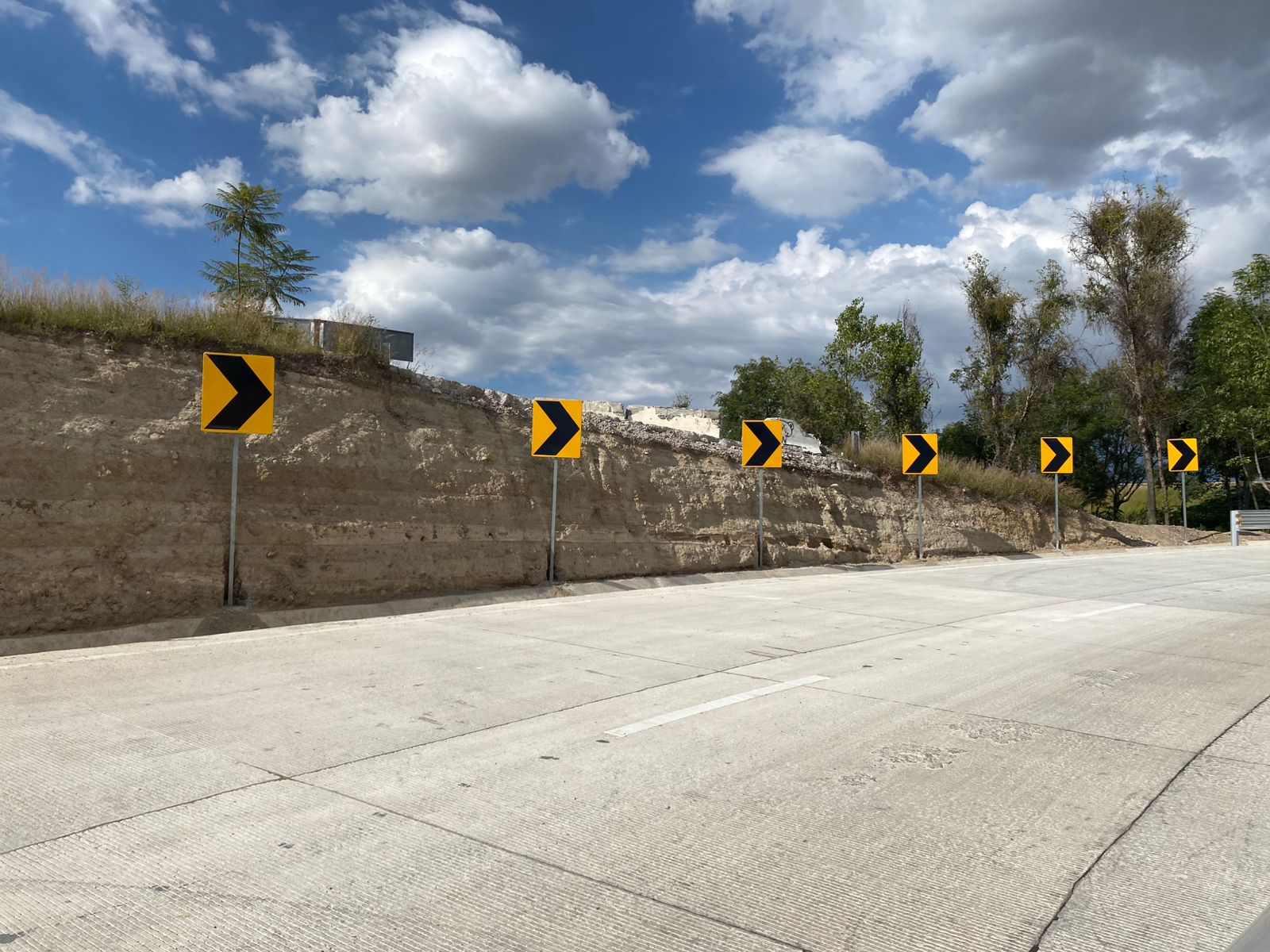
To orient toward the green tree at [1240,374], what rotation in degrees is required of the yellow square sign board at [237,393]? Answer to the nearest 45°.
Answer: approximately 90° to its left

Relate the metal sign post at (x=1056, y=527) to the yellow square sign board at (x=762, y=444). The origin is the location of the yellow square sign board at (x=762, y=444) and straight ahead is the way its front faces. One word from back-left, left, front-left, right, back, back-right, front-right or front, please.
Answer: back-left

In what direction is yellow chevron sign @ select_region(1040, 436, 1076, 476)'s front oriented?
toward the camera

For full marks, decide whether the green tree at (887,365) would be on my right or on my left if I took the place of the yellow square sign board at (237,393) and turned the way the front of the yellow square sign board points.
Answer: on my left

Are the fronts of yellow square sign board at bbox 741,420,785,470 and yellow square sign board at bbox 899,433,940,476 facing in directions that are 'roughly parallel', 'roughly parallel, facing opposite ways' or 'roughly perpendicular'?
roughly parallel

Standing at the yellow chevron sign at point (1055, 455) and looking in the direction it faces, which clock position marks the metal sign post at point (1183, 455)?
The metal sign post is roughly at 7 o'clock from the yellow chevron sign.

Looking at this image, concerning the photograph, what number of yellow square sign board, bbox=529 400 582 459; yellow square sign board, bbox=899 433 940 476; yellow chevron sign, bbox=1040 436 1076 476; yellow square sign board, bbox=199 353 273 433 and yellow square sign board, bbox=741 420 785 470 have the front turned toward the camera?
5

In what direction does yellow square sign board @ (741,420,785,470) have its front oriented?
toward the camera

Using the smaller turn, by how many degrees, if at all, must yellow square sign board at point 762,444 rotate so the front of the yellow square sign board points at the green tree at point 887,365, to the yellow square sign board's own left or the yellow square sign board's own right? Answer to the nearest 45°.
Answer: approximately 180°

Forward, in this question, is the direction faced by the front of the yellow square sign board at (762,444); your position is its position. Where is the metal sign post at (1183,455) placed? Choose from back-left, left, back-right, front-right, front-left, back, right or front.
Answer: back-left

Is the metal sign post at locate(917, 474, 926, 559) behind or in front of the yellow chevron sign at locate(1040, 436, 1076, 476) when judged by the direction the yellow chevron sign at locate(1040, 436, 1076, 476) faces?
in front

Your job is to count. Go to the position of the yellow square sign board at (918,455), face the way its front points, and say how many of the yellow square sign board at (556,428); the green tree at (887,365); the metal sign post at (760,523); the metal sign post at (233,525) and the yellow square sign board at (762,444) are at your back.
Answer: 1

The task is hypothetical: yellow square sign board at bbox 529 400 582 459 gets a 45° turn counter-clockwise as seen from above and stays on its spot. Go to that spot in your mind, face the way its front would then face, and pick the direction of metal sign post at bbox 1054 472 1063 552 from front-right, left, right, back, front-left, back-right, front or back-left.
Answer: left

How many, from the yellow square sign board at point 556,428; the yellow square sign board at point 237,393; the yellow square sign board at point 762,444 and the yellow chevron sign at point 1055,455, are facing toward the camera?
4

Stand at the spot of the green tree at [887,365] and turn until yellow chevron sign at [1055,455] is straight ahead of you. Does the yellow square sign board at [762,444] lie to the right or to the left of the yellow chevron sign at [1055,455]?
right

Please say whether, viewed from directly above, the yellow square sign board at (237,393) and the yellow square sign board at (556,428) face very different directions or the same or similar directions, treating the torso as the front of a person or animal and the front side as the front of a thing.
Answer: same or similar directions

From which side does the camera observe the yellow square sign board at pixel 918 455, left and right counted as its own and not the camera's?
front

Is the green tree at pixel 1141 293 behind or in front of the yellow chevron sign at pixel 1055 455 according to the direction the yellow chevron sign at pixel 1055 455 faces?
behind
